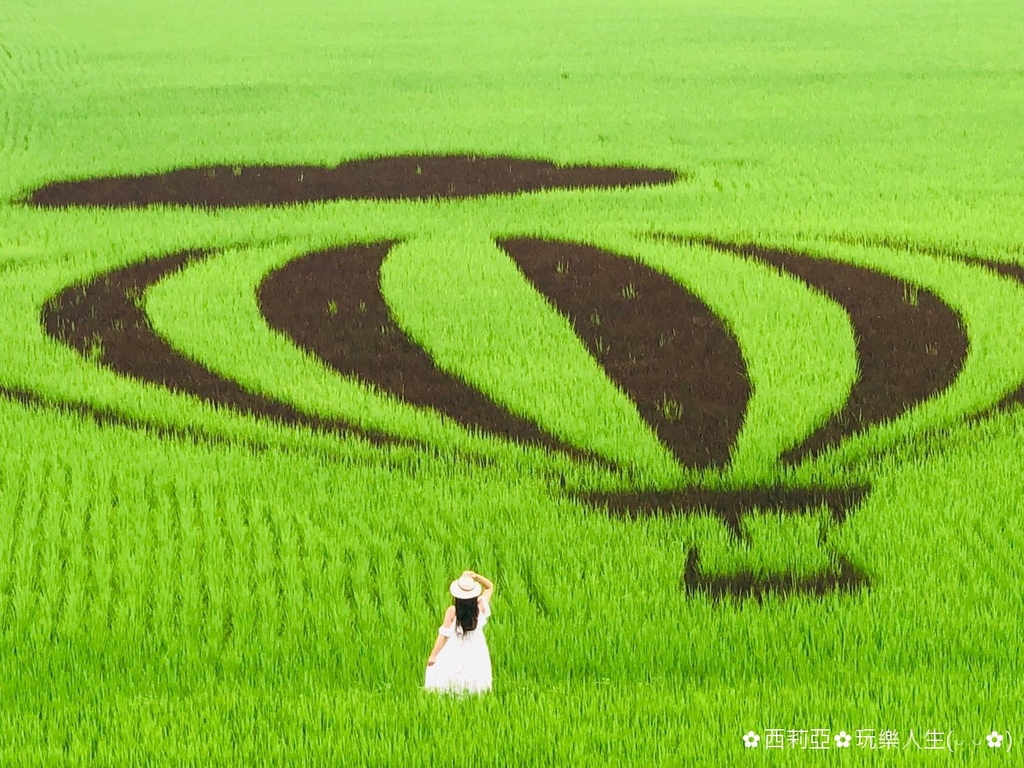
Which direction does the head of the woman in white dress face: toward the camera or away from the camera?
away from the camera

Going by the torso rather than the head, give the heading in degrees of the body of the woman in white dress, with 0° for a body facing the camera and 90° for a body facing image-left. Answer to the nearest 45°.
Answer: approximately 180°
